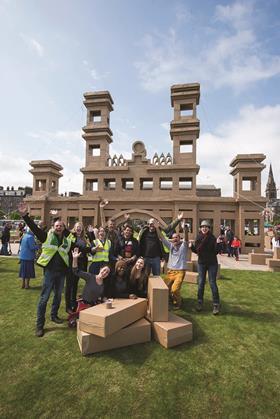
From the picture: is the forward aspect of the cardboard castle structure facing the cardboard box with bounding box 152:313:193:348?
yes

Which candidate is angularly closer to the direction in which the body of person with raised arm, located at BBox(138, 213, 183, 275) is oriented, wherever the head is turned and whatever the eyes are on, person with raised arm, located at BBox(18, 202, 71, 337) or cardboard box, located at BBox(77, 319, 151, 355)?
the cardboard box

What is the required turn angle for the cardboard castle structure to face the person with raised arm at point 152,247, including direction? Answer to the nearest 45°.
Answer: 0° — it already faces them

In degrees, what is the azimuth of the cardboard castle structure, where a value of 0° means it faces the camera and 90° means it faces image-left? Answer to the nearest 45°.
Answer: approximately 0°

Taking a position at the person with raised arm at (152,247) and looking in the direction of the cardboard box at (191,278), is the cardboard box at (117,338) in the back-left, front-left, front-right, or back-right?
back-right

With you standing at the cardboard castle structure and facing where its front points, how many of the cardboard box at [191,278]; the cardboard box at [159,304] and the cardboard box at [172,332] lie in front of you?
3

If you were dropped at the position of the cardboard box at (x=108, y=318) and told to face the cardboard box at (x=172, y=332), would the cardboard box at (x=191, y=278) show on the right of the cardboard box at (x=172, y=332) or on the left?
left

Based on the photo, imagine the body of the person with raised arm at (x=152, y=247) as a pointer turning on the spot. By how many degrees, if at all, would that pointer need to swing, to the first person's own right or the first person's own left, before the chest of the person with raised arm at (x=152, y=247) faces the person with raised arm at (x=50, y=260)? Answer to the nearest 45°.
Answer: approximately 45° to the first person's own right

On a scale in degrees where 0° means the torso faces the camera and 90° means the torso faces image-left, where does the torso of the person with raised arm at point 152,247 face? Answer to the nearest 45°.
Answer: approximately 0°

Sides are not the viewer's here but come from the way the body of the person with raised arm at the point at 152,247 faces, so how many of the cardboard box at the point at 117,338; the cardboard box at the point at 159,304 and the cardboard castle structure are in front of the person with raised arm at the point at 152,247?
2

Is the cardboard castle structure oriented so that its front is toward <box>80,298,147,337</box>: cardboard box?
yes

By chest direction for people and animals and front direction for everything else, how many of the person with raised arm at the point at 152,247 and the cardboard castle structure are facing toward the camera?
2
